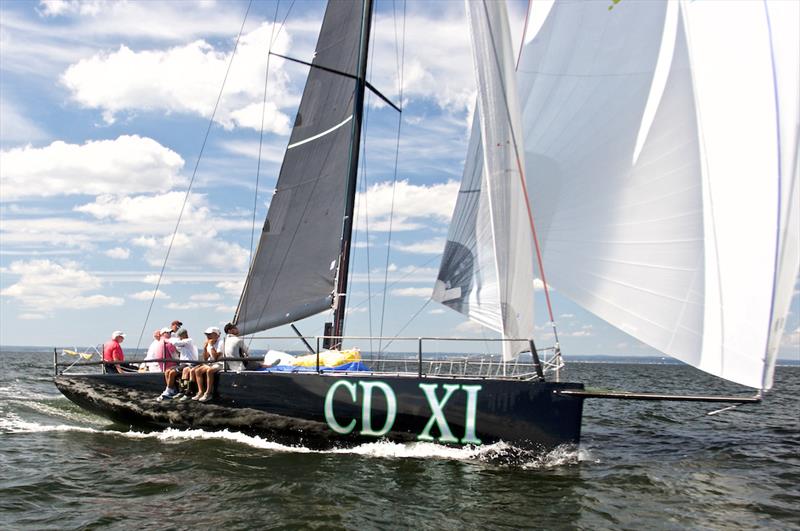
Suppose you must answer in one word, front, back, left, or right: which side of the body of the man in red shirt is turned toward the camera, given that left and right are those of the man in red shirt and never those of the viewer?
right

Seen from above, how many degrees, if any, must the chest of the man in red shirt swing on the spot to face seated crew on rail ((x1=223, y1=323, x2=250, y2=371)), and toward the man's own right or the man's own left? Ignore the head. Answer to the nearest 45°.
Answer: approximately 45° to the man's own right

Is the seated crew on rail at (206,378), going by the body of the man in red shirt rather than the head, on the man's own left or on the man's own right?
on the man's own right

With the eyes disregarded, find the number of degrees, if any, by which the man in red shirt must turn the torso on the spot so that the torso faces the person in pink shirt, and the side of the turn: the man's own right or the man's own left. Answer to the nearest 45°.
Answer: approximately 45° to the man's own right
